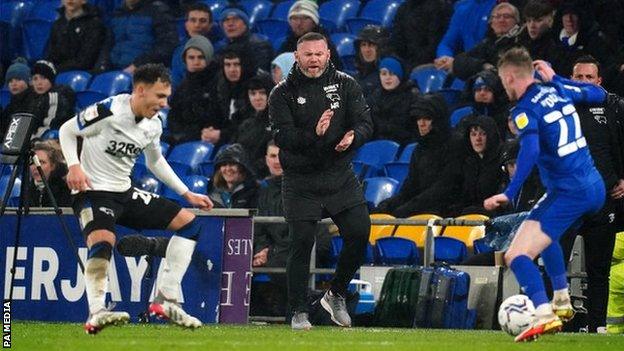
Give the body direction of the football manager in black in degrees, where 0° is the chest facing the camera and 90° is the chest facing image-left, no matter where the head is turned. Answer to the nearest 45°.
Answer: approximately 0°

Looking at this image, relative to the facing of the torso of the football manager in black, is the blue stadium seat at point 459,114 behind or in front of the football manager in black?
behind

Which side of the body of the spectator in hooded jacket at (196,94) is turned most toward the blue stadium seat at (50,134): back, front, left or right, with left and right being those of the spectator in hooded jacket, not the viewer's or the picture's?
right
